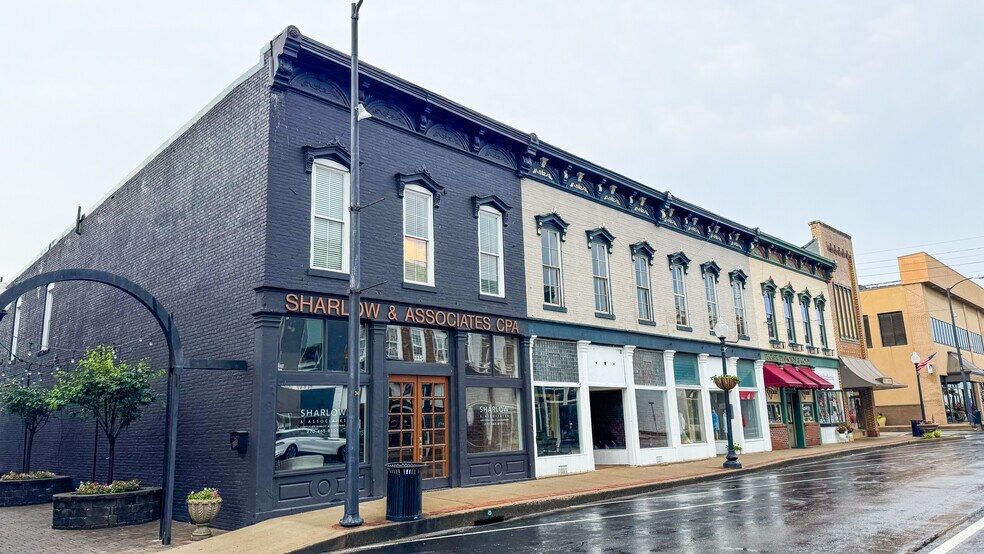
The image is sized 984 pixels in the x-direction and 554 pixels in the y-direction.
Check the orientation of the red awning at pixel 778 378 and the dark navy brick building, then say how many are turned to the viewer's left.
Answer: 0

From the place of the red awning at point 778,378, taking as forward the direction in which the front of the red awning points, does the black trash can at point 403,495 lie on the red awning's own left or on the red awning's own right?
on the red awning's own right

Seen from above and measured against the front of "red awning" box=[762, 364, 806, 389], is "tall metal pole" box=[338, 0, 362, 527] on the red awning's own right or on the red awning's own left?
on the red awning's own right

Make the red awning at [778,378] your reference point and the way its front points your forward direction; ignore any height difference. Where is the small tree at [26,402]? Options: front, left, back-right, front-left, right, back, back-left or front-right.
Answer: right

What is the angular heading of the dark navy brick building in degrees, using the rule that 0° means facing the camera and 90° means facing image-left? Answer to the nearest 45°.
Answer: approximately 315°

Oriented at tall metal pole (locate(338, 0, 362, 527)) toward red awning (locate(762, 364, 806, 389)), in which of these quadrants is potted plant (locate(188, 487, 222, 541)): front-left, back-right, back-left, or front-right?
back-left

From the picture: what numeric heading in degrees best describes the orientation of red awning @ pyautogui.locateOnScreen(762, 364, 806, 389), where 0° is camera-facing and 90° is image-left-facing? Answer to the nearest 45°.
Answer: approximately 315°

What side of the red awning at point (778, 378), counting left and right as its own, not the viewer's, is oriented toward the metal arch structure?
right

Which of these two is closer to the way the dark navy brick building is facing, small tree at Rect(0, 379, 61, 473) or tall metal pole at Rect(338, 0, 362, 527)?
the tall metal pole

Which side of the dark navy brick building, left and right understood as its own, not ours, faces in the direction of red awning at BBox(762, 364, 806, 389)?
left

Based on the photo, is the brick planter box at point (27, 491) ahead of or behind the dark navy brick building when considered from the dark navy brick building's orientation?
behind
